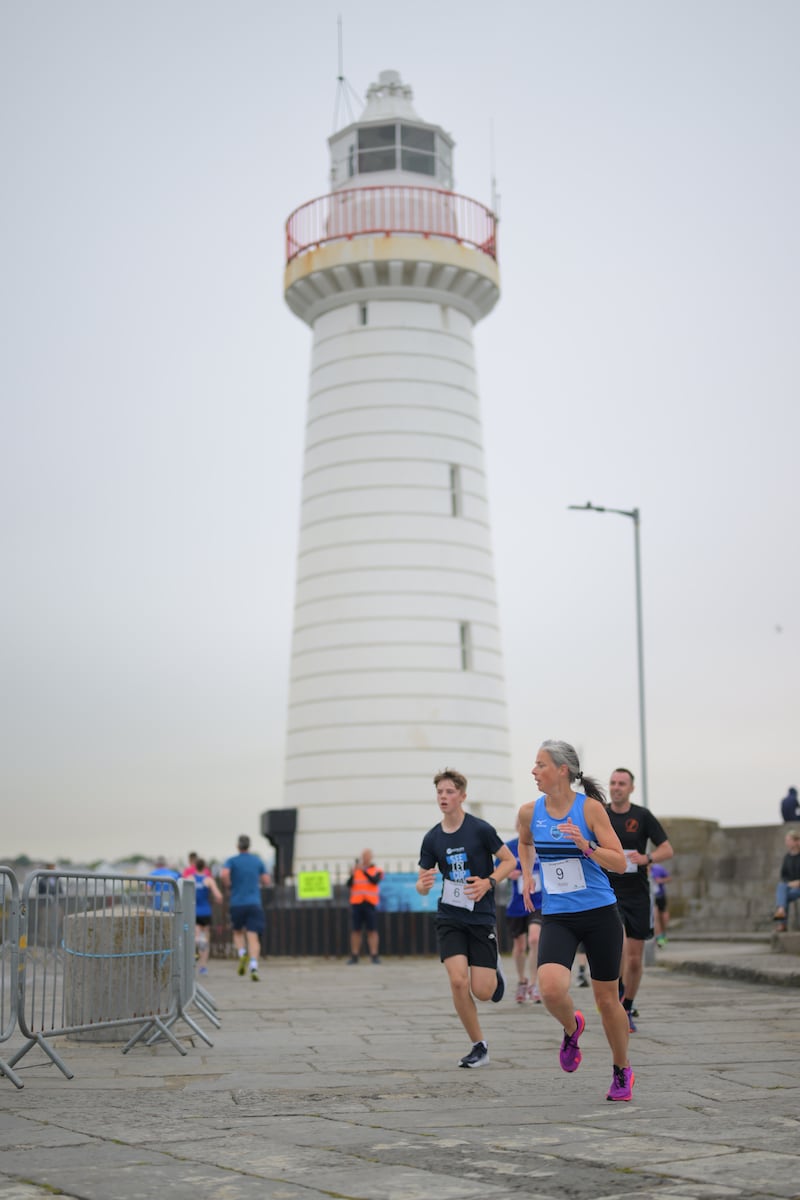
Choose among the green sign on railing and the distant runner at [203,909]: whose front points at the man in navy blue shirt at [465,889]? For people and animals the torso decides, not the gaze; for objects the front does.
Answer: the green sign on railing

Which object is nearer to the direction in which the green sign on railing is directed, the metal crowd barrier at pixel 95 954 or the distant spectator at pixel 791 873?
the metal crowd barrier

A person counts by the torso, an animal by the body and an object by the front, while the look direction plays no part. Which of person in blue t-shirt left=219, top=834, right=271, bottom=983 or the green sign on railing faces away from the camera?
the person in blue t-shirt

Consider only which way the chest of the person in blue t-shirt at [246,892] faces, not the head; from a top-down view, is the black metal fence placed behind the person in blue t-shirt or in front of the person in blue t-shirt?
in front

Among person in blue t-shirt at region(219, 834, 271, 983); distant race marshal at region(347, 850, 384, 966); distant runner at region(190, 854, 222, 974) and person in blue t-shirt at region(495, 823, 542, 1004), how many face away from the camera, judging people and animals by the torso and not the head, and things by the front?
2

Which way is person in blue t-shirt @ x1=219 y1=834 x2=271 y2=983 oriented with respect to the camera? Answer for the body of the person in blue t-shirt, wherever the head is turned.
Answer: away from the camera

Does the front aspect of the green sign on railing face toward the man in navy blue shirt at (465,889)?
yes

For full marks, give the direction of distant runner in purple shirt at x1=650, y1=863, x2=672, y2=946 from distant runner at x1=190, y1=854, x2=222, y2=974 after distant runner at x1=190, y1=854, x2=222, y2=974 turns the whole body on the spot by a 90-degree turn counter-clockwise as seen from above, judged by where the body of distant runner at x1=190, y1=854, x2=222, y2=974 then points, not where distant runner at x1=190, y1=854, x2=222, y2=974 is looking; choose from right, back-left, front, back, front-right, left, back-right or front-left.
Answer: back

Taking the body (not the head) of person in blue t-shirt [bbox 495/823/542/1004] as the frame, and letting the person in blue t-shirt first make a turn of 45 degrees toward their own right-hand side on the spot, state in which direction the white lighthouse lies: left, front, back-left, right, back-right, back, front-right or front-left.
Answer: back-right

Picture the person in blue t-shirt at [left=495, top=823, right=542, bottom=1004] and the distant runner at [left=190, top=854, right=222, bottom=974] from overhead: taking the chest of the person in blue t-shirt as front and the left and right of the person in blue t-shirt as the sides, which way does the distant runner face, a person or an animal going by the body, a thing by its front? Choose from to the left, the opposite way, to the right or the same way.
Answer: the opposite way

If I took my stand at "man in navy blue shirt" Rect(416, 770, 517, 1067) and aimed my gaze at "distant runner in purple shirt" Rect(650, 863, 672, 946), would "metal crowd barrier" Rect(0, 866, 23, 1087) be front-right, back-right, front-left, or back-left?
back-left

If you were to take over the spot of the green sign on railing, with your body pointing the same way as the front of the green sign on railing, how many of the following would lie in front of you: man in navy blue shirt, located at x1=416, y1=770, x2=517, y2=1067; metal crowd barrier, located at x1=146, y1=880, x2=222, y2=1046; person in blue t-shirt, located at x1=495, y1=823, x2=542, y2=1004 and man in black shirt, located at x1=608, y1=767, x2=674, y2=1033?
4

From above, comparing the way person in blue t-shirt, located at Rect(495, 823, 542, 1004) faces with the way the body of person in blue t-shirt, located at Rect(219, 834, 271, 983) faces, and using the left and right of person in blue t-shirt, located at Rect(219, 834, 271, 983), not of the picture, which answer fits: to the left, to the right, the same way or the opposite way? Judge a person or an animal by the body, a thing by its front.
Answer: the opposite way

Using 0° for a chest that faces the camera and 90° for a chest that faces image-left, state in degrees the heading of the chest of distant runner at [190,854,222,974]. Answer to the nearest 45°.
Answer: approximately 180°
